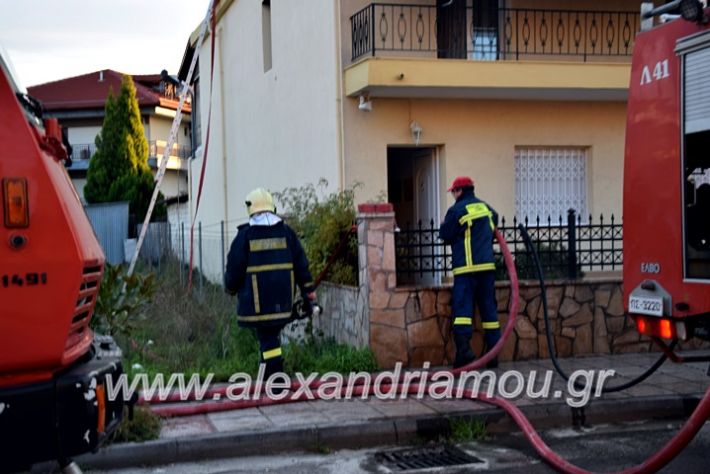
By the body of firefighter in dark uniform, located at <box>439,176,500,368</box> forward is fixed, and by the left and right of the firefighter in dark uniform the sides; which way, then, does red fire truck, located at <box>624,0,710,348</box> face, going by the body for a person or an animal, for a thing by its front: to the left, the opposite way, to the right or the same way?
to the right

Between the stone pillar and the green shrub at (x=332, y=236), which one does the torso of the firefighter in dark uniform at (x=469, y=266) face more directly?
the green shrub

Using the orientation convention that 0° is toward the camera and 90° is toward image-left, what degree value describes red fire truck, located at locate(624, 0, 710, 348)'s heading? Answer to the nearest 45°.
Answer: approximately 225°

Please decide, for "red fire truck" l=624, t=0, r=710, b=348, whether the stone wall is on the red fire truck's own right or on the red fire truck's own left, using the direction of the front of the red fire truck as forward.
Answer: on the red fire truck's own left

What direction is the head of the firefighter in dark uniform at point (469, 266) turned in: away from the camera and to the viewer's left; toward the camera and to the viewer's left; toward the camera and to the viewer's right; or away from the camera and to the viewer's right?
away from the camera and to the viewer's left

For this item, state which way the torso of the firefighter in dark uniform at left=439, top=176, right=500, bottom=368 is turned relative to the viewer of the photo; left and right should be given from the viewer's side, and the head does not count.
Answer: facing away from the viewer and to the left of the viewer

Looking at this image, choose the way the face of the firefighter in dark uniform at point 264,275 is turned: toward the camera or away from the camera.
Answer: away from the camera

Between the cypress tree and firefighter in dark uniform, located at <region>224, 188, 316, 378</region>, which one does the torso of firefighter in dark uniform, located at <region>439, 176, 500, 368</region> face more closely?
the cypress tree

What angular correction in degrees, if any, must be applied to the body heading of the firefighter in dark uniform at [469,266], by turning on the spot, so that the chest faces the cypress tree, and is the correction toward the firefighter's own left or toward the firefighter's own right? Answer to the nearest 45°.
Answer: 0° — they already face it

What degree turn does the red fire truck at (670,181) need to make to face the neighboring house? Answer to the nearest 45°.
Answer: approximately 90° to its left

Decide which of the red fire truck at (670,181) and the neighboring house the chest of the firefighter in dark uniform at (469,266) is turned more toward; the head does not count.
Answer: the neighboring house
